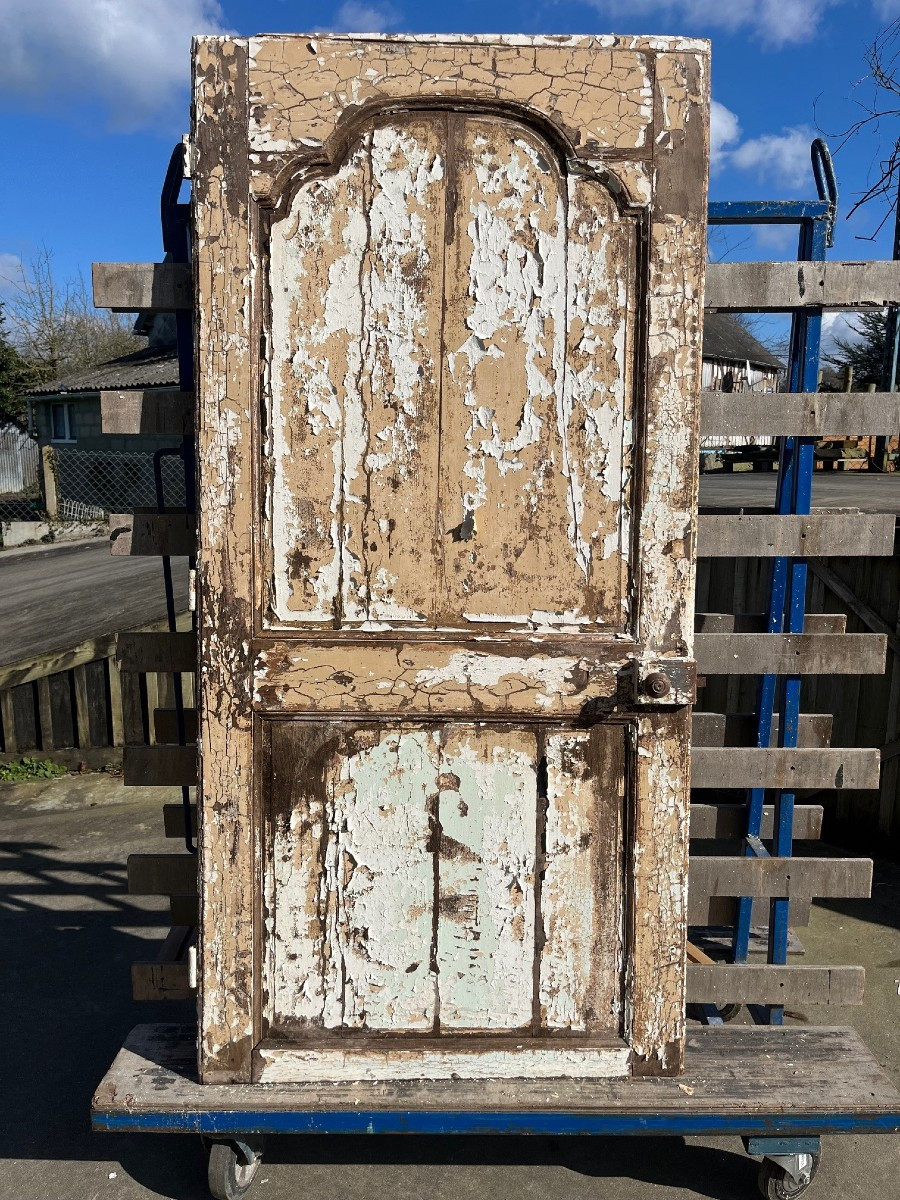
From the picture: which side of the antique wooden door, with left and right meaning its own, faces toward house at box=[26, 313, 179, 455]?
back

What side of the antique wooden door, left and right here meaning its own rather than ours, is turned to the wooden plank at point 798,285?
left

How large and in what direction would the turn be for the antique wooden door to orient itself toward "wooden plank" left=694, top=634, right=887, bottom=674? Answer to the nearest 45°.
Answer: approximately 90° to its left

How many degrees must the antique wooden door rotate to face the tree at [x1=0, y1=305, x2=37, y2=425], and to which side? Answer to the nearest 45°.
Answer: approximately 135° to its right

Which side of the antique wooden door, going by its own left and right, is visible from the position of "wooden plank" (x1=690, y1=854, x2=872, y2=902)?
left

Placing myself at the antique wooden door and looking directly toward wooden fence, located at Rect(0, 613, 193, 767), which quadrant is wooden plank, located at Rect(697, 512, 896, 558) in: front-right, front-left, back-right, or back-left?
back-right

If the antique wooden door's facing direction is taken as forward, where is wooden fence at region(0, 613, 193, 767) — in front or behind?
behind

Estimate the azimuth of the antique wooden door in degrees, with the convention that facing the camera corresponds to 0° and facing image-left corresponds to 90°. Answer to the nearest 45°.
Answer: approximately 0°
